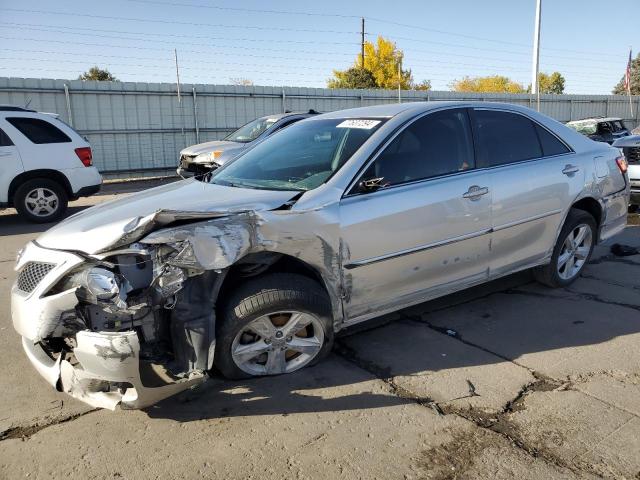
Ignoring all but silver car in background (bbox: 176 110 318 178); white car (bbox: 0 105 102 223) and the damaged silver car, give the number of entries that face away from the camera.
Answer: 0

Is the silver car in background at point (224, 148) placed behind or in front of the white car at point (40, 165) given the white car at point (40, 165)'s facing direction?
behind

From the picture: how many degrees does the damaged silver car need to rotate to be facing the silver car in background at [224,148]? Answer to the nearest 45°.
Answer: approximately 135° to its right

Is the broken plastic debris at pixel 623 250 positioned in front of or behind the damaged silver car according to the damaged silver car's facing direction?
behind

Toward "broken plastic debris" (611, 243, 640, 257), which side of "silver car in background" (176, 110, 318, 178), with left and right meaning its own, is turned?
left

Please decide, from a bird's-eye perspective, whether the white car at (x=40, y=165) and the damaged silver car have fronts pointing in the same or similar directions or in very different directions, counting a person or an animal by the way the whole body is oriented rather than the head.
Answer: same or similar directions

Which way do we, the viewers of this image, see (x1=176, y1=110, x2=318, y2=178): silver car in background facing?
facing the viewer and to the left of the viewer

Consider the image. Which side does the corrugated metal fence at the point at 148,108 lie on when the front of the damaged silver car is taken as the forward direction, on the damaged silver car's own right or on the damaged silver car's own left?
on the damaged silver car's own right

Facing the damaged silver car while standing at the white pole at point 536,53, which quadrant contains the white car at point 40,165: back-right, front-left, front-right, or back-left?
front-right

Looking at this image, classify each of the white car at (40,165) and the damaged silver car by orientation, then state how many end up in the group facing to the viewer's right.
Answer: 0

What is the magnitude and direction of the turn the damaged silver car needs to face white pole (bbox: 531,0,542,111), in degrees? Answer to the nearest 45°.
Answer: approximately 180°

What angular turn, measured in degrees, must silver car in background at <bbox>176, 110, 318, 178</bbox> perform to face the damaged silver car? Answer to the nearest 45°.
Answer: approximately 45° to its left

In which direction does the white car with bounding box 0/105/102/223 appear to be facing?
to the viewer's left

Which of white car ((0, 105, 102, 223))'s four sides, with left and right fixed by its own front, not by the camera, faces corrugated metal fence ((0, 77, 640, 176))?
right

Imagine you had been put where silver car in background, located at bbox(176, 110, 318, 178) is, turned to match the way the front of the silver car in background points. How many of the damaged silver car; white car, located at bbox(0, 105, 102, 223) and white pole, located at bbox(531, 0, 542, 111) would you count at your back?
1

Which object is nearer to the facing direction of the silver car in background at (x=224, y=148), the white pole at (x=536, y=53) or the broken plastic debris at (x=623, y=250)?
the broken plastic debris

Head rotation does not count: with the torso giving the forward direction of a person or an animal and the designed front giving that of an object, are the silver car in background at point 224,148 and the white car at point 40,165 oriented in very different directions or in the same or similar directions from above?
same or similar directions

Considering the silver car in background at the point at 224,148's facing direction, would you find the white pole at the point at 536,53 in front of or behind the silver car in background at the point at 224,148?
behind
